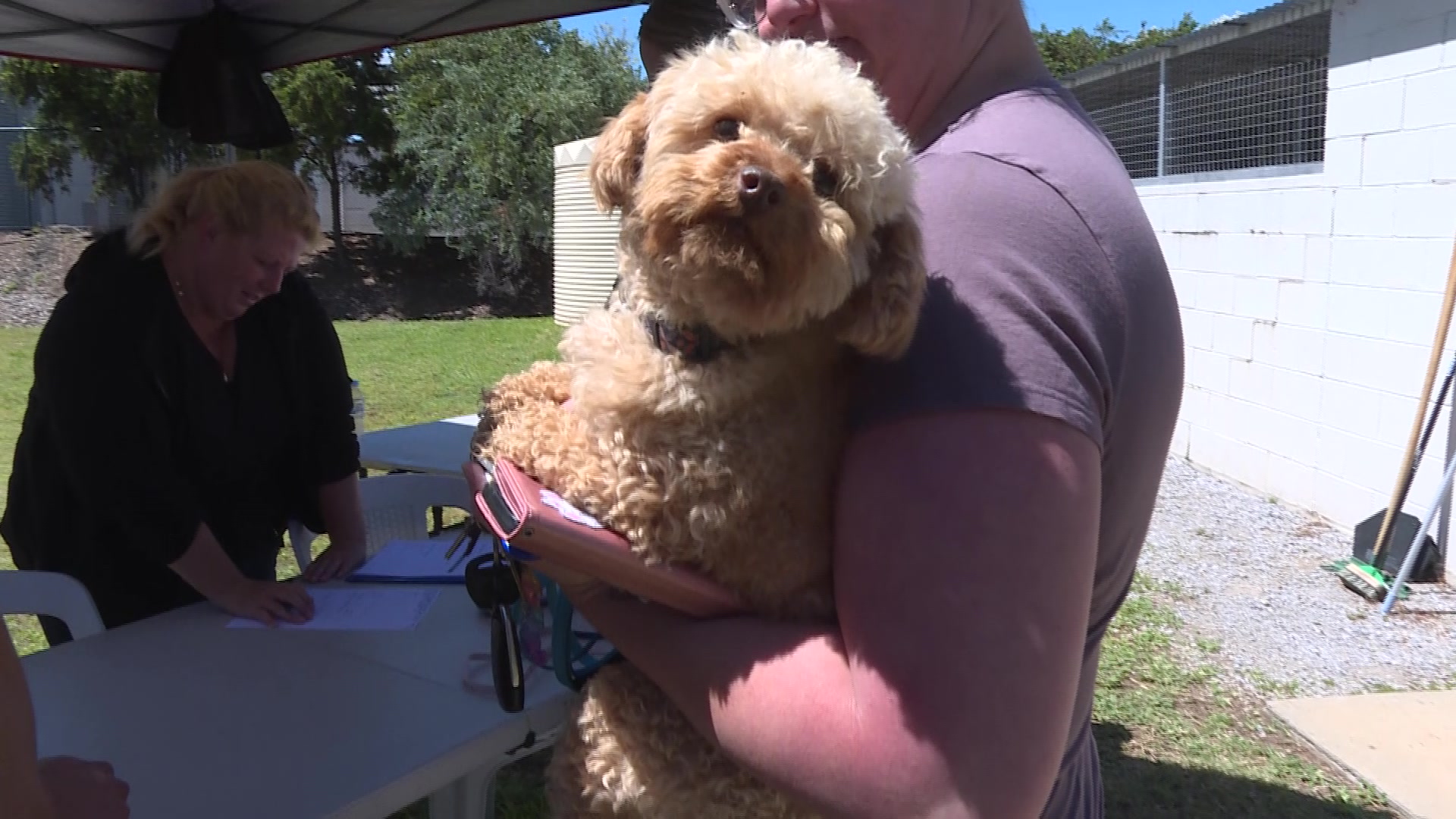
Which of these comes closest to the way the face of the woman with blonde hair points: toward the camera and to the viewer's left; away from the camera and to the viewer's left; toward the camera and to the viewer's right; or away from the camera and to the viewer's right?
toward the camera and to the viewer's right

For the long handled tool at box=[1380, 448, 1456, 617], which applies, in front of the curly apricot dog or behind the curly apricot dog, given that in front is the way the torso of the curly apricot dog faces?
behind

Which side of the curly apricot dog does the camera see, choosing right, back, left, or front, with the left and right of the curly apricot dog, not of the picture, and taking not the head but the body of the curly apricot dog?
front

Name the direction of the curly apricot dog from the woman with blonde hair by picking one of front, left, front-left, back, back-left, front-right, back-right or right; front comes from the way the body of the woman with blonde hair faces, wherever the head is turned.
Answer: front-right

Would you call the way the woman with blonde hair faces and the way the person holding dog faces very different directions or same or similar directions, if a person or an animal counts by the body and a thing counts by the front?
very different directions

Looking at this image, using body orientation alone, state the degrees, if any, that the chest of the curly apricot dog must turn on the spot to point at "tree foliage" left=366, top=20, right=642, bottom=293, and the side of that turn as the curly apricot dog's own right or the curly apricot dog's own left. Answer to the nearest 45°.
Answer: approximately 180°

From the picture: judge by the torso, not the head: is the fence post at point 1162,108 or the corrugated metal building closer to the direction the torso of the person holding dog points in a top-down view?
the corrugated metal building

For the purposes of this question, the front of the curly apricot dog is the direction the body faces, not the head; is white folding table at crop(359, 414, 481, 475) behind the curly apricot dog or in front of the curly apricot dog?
behind

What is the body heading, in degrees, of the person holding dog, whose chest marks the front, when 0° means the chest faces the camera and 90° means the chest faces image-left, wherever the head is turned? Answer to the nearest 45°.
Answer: approximately 90°

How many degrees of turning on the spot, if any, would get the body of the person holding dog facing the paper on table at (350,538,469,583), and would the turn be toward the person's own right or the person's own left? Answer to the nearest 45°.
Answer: approximately 45° to the person's own right

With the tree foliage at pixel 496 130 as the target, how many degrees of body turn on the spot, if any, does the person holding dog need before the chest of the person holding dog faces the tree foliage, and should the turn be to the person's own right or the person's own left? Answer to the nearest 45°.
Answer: approximately 90° to the person's own right
